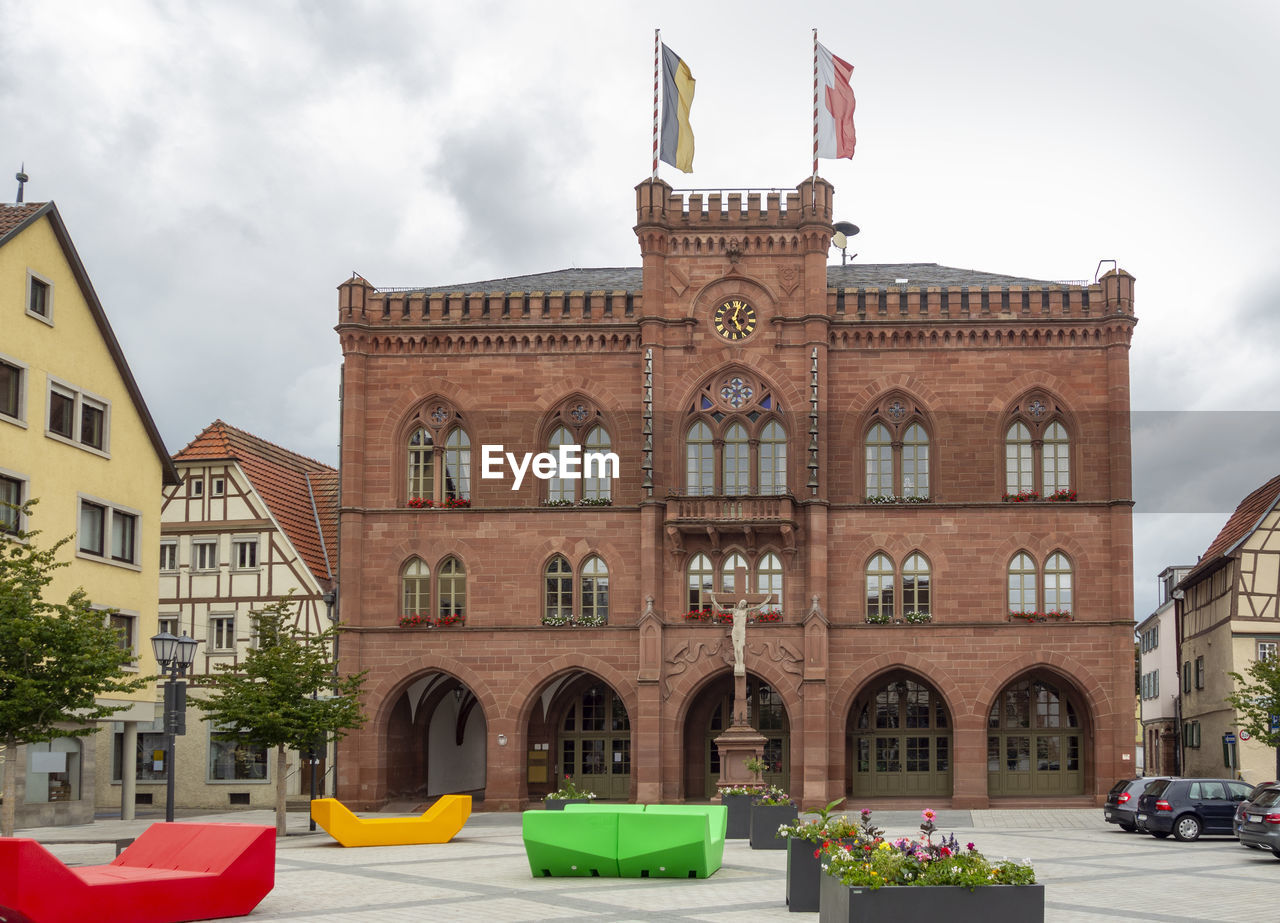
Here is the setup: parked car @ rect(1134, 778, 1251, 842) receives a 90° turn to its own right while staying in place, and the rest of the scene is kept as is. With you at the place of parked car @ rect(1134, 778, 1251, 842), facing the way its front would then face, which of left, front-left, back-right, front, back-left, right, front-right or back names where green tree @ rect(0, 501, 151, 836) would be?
right

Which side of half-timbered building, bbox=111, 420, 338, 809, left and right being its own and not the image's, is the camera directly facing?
front

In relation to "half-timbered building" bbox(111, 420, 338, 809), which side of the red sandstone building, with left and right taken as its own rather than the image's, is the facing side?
right

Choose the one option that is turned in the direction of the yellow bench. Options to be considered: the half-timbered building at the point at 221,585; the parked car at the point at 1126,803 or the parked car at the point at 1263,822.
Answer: the half-timbered building

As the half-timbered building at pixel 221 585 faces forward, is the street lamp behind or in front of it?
in front

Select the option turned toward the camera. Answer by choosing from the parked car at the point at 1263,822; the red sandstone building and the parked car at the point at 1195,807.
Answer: the red sandstone building

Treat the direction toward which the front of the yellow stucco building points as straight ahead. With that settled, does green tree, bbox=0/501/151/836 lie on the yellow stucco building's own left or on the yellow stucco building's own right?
on the yellow stucco building's own right

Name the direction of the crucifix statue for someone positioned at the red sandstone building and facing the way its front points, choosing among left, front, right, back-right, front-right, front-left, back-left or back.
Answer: front

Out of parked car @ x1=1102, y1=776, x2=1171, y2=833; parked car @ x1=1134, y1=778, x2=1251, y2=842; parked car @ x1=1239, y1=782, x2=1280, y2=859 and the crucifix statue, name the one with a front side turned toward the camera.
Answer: the crucifix statue

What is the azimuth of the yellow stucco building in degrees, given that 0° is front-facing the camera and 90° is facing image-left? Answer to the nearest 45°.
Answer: approximately 315°
